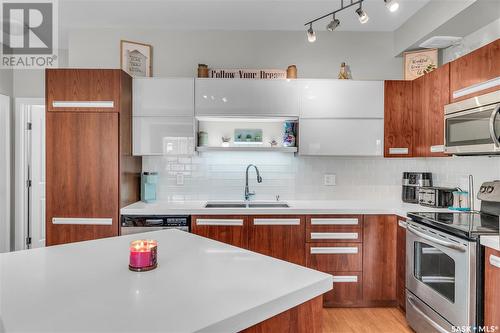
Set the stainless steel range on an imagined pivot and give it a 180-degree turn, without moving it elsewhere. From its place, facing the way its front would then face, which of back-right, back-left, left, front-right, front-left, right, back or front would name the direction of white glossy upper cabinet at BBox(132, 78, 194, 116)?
back-left

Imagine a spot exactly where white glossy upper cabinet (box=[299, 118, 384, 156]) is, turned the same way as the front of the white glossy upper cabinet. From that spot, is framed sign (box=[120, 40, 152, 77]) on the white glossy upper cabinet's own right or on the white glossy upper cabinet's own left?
on the white glossy upper cabinet's own right

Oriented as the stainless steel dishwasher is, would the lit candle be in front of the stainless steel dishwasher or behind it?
in front

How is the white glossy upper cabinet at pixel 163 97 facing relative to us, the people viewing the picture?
facing the viewer

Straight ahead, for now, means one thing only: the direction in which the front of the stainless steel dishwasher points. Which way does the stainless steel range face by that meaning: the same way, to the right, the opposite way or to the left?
to the right

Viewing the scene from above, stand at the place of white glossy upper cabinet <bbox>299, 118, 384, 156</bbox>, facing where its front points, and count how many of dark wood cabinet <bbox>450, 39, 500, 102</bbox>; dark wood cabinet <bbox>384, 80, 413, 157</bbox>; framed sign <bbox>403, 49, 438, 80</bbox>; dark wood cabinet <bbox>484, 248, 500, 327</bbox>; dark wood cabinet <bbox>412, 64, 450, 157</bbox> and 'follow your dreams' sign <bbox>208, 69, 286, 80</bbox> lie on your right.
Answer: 1

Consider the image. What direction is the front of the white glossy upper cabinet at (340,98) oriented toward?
toward the camera

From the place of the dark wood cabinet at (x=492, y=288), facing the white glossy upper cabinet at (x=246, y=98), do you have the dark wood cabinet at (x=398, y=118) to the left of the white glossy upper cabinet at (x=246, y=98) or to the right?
right

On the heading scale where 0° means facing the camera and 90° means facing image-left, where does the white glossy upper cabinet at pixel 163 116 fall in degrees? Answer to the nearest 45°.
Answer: approximately 0°

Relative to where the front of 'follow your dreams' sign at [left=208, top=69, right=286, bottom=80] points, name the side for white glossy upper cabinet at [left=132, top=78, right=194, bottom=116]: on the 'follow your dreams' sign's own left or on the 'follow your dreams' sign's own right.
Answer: on the 'follow your dreams' sign's own right

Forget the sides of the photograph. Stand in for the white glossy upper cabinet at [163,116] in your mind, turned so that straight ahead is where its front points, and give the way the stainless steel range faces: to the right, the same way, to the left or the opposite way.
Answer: to the right

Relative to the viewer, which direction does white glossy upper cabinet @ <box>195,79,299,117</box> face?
toward the camera

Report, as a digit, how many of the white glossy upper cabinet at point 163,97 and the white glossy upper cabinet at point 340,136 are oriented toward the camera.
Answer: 2

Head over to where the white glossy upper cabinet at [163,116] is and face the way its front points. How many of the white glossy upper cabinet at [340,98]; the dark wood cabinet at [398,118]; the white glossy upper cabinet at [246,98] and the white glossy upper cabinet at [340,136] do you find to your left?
4

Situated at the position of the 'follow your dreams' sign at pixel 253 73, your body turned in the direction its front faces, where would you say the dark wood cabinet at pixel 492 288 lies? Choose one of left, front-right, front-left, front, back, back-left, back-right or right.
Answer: front-left

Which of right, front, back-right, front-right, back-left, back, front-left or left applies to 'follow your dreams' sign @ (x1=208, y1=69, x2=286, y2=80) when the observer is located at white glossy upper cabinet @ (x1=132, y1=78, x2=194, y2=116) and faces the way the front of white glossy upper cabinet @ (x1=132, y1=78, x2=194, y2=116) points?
left

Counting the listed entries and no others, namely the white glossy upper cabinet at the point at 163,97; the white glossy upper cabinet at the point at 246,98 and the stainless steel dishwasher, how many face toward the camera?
3

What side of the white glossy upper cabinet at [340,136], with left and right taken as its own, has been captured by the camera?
front

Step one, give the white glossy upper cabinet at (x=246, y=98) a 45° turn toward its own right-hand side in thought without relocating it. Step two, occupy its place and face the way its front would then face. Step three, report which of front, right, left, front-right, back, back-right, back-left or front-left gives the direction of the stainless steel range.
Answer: left

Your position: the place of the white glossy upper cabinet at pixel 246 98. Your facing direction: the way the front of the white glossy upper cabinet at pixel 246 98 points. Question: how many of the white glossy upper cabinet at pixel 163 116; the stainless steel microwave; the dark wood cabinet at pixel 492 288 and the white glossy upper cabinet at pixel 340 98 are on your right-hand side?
1
